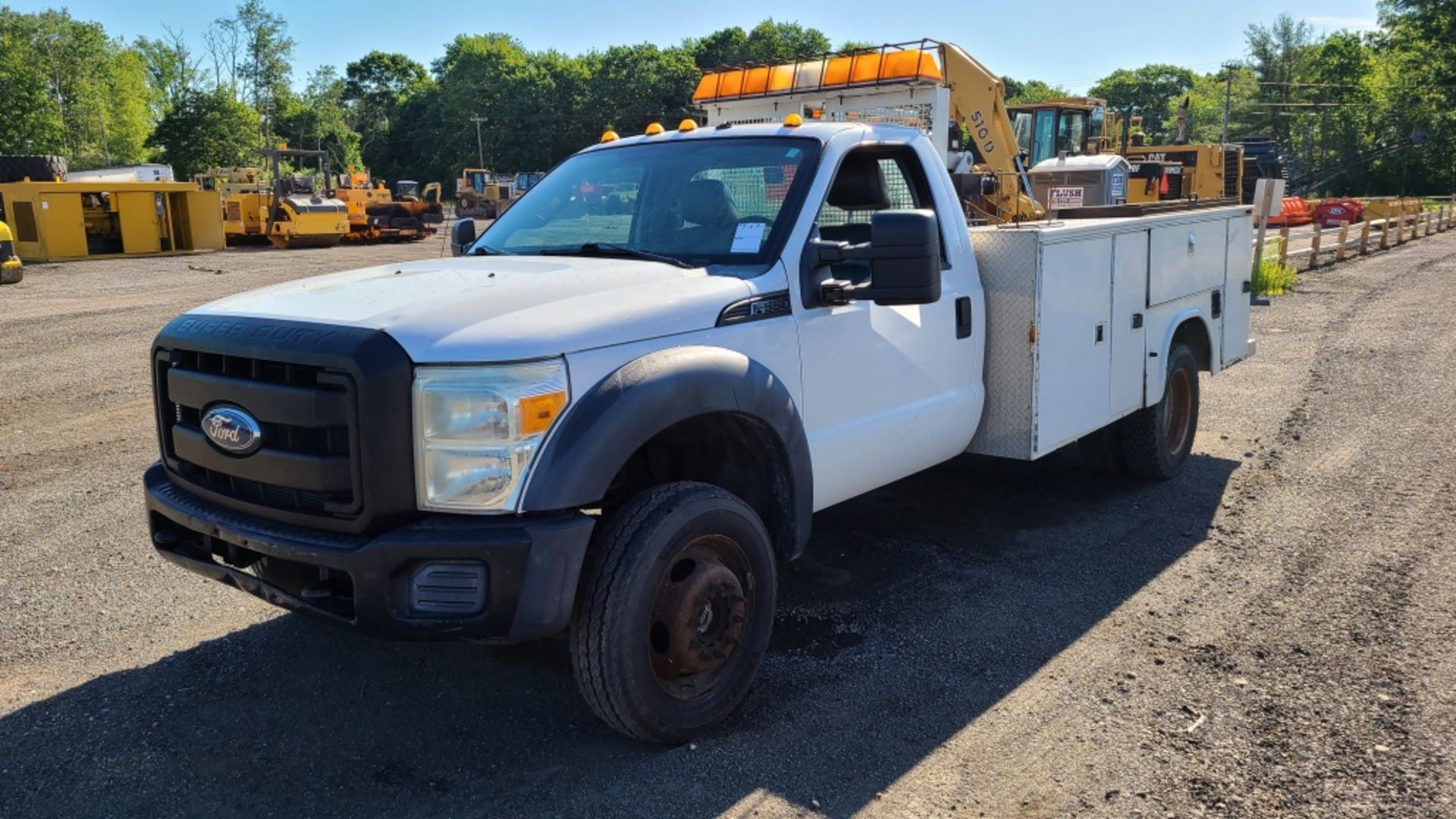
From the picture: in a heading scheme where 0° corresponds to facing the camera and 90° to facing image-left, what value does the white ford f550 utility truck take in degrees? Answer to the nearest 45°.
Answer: approximately 45°

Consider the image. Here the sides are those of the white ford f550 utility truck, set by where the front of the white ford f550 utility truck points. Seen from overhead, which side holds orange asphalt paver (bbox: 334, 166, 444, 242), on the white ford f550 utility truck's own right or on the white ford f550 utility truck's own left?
on the white ford f550 utility truck's own right

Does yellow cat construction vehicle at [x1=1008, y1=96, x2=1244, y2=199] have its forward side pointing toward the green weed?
no

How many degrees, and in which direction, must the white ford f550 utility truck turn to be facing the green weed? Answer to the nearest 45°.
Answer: approximately 180°

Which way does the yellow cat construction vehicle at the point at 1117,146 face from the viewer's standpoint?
to the viewer's left

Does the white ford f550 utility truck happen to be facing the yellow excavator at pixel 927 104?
no

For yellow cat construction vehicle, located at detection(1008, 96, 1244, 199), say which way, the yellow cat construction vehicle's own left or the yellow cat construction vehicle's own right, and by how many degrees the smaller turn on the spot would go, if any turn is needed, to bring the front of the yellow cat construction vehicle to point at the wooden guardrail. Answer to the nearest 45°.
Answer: approximately 135° to the yellow cat construction vehicle's own right

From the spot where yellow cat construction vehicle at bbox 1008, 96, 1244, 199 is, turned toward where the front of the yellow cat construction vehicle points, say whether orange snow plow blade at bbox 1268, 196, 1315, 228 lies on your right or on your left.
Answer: on your right

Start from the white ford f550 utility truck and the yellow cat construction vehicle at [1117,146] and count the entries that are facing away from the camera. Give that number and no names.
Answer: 0

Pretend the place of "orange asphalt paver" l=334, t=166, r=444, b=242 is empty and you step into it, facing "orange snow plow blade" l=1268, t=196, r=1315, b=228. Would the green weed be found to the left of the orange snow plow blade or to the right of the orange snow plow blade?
right
